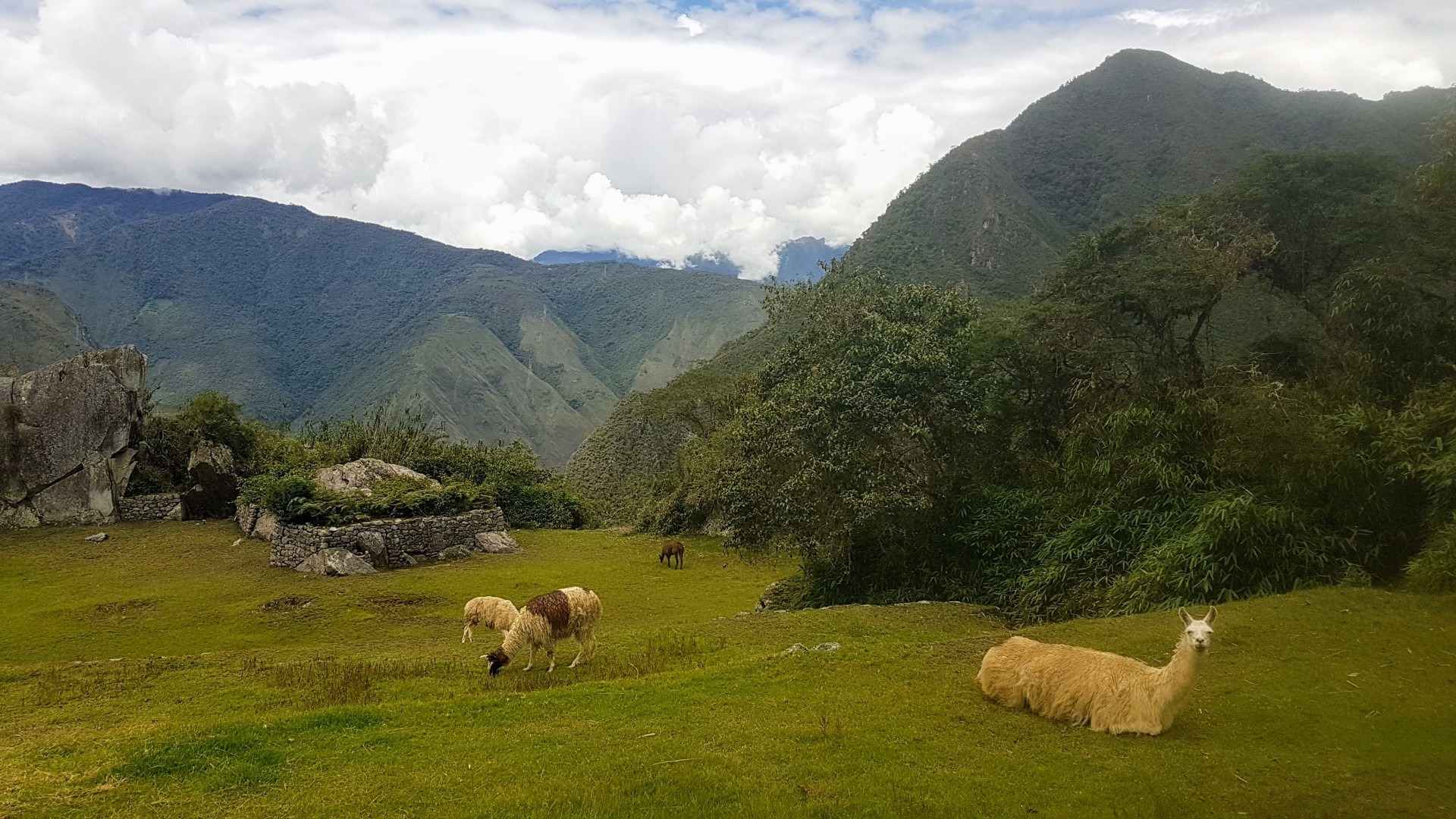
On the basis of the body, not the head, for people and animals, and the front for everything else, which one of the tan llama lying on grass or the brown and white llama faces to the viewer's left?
the brown and white llama

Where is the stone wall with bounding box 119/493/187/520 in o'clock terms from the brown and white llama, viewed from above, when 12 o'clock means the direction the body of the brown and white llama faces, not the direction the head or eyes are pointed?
The stone wall is roughly at 2 o'clock from the brown and white llama.

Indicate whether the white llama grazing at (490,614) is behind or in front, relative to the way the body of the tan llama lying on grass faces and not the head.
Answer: behind

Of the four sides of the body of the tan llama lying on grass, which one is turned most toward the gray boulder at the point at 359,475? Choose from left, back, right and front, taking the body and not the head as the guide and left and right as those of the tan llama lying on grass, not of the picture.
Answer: back

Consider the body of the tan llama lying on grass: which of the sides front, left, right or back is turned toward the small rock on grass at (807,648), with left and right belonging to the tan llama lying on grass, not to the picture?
back

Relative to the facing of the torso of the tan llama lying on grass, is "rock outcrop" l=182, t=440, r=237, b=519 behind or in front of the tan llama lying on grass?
behind

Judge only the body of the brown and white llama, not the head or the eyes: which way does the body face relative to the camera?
to the viewer's left

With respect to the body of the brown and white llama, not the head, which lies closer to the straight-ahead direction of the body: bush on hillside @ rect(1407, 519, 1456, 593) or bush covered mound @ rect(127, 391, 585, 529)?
the bush covered mound

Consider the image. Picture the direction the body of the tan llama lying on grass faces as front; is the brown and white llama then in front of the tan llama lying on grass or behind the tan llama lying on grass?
behind
